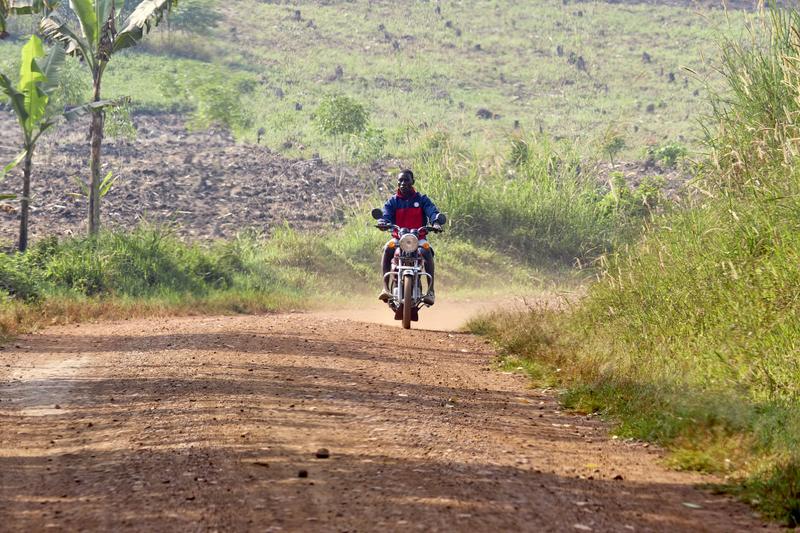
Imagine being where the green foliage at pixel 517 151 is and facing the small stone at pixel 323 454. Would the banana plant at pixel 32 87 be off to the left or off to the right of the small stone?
right

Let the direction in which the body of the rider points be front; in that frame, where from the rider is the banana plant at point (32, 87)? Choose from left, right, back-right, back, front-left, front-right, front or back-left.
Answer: back-right

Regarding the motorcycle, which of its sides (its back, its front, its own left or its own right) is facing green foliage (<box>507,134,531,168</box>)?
back

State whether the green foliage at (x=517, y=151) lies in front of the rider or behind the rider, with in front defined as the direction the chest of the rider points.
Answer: behind

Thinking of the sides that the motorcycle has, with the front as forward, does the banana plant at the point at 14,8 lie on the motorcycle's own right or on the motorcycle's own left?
on the motorcycle's own right

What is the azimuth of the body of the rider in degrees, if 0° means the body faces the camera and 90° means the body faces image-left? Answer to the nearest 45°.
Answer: approximately 0°

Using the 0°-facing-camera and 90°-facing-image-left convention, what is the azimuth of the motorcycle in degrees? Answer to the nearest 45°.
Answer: approximately 0°

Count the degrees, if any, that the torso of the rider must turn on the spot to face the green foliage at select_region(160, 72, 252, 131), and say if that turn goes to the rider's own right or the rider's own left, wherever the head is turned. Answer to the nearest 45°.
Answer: approximately 180°

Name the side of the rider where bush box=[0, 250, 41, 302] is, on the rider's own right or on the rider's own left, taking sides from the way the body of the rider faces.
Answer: on the rider's own right

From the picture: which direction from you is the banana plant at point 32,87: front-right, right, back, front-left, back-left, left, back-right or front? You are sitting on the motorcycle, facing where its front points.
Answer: back-right
